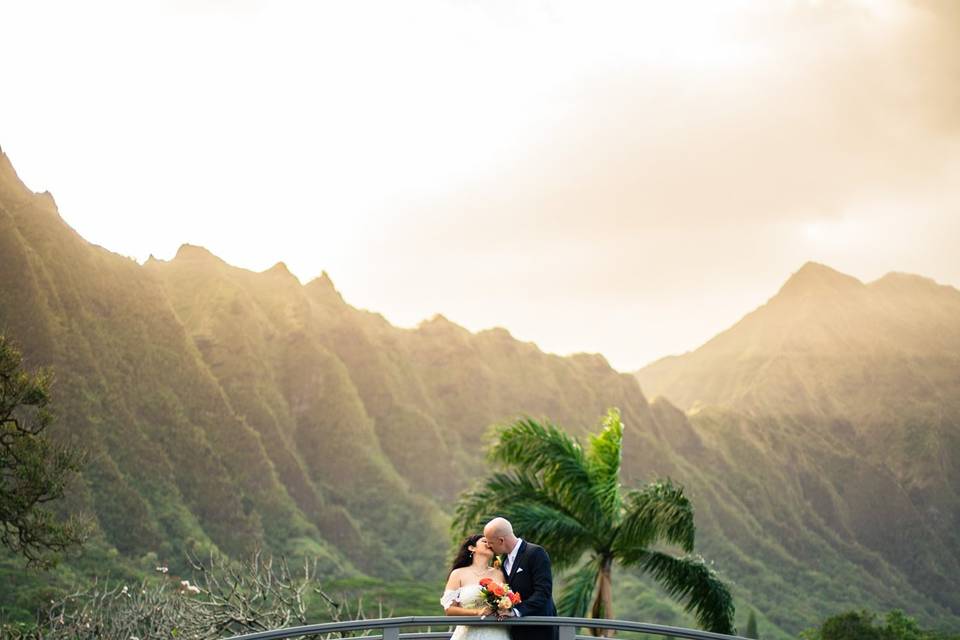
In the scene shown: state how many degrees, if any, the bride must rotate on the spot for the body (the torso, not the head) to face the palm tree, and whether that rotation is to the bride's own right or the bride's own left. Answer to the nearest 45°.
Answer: approximately 135° to the bride's own left

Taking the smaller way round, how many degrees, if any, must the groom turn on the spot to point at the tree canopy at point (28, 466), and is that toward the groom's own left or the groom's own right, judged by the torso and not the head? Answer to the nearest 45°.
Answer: approximately 90° to the groom's own right

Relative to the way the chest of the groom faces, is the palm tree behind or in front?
behind

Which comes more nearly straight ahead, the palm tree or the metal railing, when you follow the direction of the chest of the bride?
the metal railing

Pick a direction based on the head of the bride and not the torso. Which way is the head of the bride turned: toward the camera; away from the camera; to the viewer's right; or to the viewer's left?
to the viewer's right

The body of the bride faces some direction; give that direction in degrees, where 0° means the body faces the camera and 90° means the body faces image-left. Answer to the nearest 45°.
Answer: approximately 315°

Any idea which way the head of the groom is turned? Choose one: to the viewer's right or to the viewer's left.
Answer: to the viewer's left

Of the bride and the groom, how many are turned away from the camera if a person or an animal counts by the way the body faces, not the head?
0
